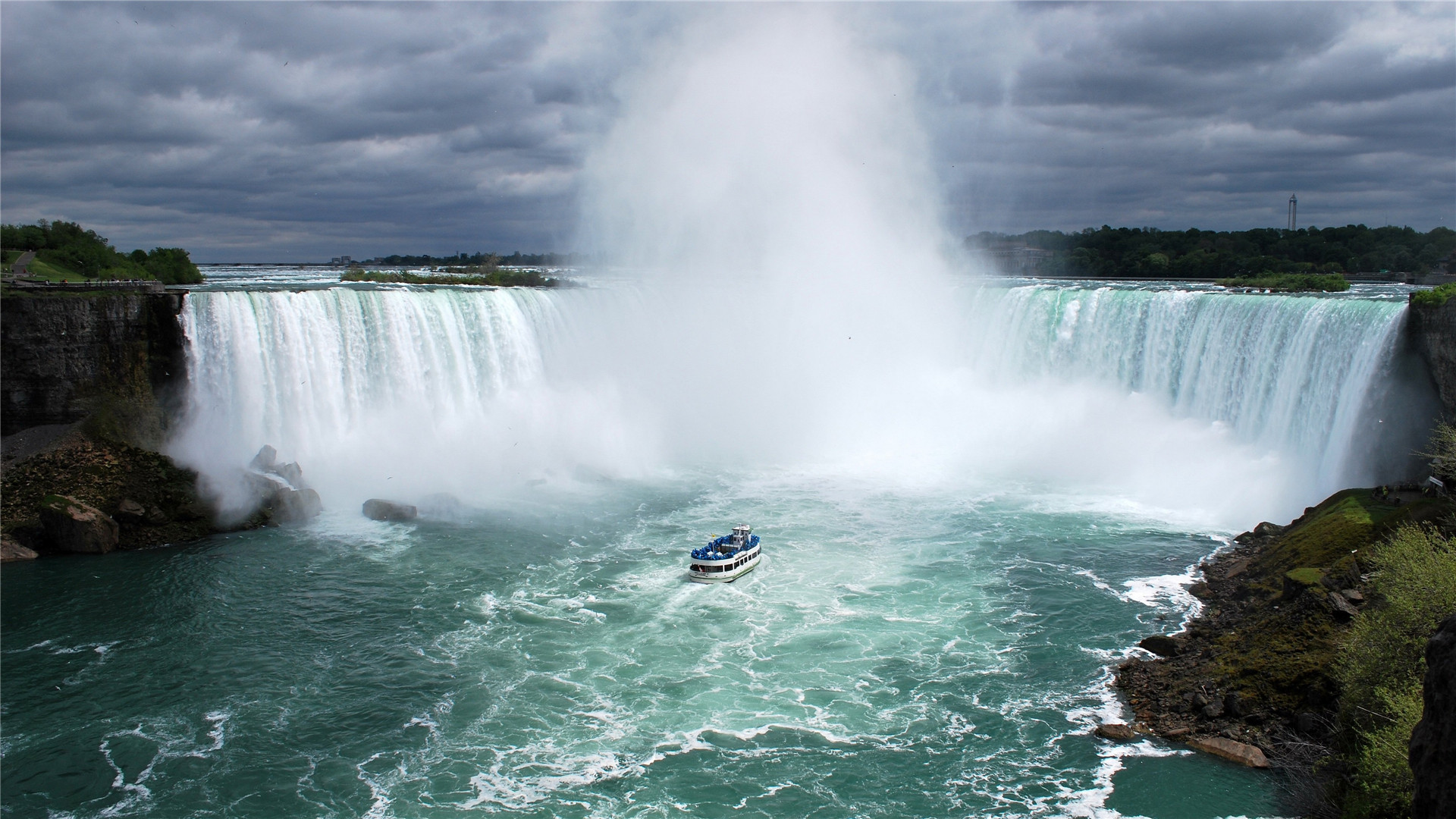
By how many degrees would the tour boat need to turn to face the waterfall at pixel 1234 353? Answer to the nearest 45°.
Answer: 0° — it already faces it

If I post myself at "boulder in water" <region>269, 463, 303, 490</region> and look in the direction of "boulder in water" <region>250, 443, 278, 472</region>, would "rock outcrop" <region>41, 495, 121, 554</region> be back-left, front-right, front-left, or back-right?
back-left

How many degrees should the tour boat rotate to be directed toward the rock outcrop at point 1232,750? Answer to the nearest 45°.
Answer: approximately 90° to its right

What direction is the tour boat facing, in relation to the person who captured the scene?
facing away from the viewer and to the right of the viewer

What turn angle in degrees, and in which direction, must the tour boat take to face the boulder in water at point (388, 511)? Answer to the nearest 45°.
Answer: approximately 90° to its left

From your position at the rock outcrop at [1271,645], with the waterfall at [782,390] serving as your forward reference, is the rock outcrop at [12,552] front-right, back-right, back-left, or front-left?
front-left

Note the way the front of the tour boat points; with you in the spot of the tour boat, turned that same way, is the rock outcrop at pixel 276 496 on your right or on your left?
on your left

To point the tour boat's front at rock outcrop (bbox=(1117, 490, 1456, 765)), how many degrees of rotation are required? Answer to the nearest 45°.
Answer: approximately 90° to its right

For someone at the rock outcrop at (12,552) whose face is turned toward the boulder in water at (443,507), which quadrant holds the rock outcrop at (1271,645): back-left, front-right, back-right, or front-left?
front-right

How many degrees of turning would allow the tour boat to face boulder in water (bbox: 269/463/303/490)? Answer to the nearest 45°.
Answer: approximately 90° to its left

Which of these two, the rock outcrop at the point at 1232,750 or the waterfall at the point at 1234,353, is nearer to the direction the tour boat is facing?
the waterfall

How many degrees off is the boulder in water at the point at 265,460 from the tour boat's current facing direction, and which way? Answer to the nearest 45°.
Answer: approximately 90° to its left

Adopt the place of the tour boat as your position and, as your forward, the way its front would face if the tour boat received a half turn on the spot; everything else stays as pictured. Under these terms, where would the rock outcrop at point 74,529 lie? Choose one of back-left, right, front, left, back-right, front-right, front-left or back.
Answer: front-right

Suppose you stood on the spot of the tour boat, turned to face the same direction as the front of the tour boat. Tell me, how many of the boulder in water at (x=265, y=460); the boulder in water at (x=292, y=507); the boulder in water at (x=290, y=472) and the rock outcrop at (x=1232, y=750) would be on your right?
1

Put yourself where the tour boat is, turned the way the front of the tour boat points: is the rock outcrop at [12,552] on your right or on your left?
on your left

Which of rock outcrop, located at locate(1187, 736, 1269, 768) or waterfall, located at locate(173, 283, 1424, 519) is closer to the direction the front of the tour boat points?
the waterfall

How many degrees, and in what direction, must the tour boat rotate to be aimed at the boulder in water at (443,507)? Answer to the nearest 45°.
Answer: approximately 90° to its left
